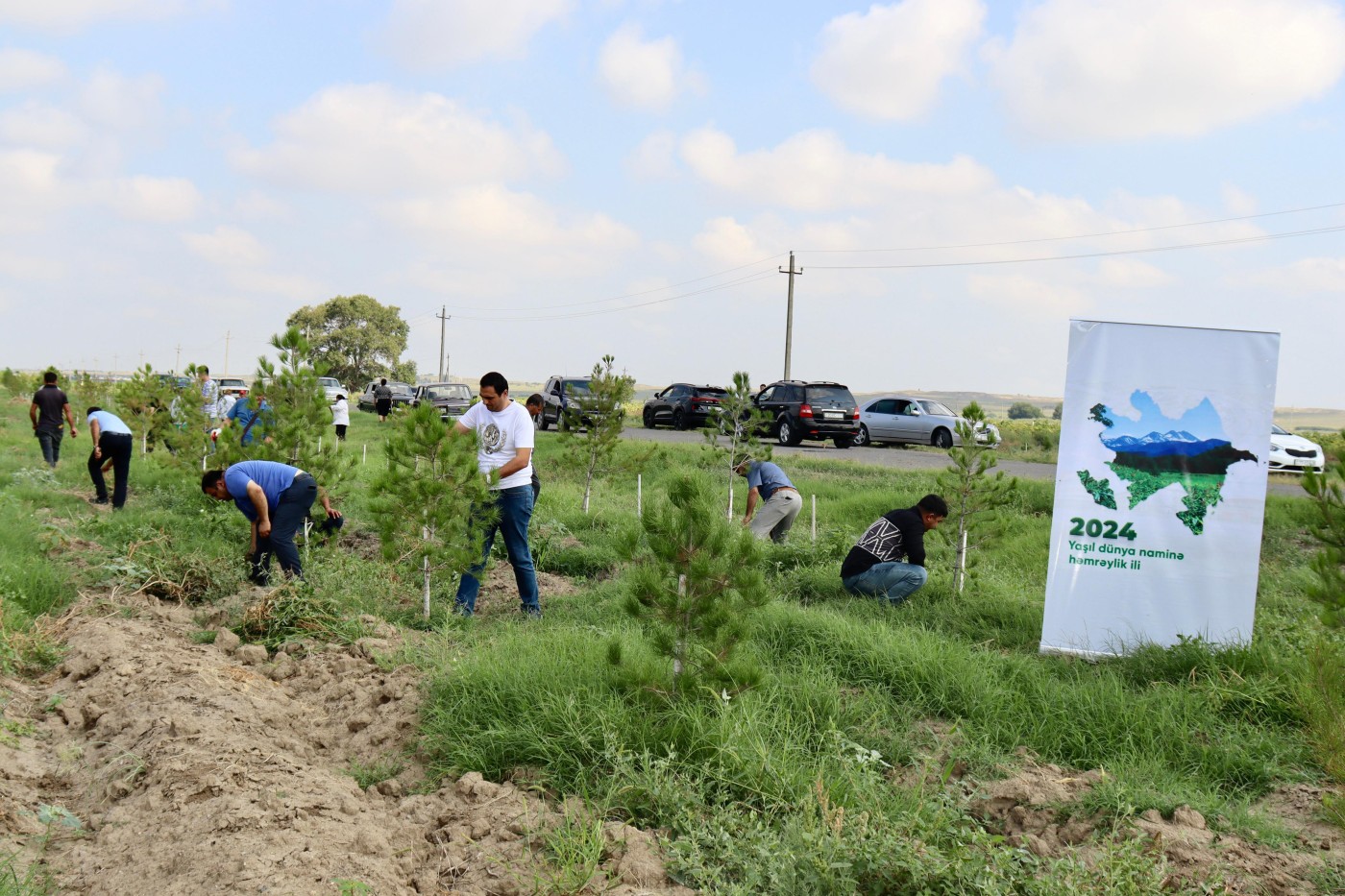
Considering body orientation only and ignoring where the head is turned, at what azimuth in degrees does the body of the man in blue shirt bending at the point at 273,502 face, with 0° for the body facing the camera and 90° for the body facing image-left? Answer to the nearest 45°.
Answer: approximately 90°

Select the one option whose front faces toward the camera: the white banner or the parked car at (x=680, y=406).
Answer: the white banner

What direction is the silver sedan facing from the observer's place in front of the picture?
facing the viewer and to the right of the viewer

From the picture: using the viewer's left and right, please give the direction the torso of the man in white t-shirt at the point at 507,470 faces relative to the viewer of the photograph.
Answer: facing the viewer and to the left of the viewer

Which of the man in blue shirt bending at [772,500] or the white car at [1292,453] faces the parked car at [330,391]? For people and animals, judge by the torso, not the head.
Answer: the man in blue shirt bending

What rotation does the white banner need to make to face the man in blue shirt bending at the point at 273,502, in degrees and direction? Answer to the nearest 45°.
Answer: approximately 90° to its right

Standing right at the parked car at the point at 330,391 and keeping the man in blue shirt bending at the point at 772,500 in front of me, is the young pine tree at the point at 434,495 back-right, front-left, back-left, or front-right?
front-right

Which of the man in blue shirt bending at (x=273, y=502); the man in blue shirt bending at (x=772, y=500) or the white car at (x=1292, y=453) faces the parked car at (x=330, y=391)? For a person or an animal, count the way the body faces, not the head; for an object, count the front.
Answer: the man in blue shirt bending at (x=772, y=500)

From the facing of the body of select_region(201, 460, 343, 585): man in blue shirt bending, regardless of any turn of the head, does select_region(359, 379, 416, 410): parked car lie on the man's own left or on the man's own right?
on the man's own right

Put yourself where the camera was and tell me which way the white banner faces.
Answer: facing the viewer

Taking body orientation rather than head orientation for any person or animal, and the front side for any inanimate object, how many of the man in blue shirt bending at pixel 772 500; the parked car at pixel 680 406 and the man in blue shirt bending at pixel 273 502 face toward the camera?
0

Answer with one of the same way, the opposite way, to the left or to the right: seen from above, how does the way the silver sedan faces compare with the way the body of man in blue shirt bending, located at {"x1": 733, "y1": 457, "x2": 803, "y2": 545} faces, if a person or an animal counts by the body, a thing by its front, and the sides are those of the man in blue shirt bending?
the opposite way
